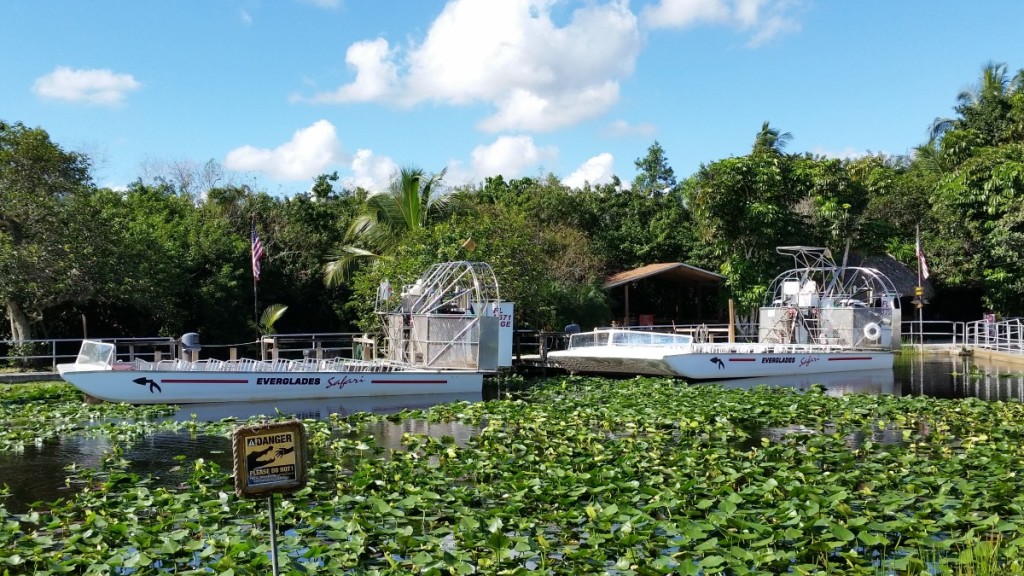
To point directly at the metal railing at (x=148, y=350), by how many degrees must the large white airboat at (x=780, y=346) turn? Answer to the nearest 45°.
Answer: approximately 45° to its right

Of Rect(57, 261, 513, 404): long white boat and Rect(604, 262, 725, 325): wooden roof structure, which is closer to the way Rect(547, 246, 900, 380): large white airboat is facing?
the long white boat

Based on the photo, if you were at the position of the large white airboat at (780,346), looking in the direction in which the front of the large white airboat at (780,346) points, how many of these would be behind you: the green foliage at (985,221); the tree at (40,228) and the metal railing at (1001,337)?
2

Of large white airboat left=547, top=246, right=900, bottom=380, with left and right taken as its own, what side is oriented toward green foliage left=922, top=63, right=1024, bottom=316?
back

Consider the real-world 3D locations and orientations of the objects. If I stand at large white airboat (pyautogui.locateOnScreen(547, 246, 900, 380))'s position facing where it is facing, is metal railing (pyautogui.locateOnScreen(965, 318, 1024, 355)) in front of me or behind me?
behind

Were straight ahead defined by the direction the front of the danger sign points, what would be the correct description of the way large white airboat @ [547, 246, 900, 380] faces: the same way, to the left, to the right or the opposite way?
to the right

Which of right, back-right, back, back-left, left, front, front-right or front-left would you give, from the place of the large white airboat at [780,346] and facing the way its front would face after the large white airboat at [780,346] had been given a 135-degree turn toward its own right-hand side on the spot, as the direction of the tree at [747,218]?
front

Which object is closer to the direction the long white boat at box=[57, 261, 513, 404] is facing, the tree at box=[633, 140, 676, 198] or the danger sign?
the danger sign

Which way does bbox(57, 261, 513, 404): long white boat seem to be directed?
to the viewer's left

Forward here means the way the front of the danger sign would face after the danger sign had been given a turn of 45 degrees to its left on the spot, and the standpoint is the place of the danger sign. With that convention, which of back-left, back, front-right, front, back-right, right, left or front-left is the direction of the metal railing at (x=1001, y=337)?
left

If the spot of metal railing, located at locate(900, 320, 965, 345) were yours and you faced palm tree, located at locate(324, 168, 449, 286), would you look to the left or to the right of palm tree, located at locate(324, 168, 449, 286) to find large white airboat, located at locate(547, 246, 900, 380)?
left

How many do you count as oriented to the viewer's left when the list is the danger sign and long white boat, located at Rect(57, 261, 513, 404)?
1

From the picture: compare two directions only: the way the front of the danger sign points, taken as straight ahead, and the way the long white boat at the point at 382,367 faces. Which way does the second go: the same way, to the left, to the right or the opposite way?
to the right

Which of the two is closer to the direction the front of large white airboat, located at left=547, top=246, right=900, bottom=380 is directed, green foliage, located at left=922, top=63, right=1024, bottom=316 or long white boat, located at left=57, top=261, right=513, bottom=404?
the long white boat
